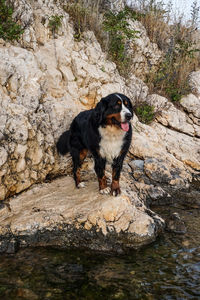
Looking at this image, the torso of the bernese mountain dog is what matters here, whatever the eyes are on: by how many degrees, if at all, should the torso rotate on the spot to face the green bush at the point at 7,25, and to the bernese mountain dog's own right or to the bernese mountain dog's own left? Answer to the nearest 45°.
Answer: approximately 180°

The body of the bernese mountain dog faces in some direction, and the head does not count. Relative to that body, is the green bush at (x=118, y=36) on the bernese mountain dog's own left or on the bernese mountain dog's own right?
on the bernese mountain dog's own left

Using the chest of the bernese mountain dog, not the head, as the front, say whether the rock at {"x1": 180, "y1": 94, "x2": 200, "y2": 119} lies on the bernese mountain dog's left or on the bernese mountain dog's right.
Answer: on the bernese mountain dog's left

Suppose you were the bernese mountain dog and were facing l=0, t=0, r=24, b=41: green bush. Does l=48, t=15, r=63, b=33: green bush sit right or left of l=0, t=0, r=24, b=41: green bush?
right

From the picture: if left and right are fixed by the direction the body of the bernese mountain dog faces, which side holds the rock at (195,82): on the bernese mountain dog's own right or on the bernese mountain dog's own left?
on the bernese mountain dog's own left

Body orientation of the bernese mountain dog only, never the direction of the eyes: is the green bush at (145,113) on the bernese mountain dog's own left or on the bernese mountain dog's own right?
on the bernese mountain dog's own left

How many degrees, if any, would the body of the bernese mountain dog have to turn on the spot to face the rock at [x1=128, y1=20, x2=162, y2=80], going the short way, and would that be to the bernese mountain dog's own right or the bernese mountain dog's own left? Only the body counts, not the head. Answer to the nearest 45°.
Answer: approximately 135° to the bernese mountain dog's own left

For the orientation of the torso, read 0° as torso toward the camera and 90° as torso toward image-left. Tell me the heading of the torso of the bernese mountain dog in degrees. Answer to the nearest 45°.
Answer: approximately 315°

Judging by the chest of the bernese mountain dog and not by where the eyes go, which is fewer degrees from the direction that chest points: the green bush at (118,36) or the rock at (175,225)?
the rock
